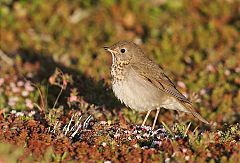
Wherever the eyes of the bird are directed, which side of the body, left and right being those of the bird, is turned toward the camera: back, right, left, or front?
left
